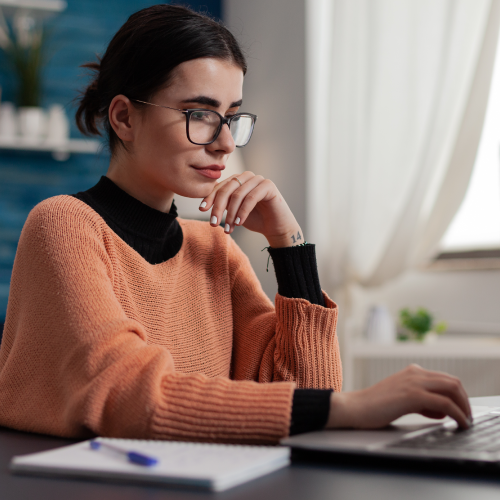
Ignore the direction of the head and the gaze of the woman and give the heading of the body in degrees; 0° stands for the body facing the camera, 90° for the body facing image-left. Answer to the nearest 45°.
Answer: approximately 315°

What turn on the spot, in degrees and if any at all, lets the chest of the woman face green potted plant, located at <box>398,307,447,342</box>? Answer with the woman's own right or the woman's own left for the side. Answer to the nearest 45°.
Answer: approximately 90° to the woman's own left

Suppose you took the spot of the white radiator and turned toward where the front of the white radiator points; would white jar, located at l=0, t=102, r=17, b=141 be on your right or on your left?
on your right

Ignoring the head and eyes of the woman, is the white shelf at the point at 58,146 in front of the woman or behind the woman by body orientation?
behind

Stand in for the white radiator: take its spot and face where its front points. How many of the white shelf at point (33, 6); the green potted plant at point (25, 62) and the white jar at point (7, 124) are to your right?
3

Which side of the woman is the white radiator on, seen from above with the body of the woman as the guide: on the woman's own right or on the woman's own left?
on the woman's own left

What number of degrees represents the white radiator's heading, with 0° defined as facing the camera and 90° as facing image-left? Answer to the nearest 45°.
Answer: approximately 0°
